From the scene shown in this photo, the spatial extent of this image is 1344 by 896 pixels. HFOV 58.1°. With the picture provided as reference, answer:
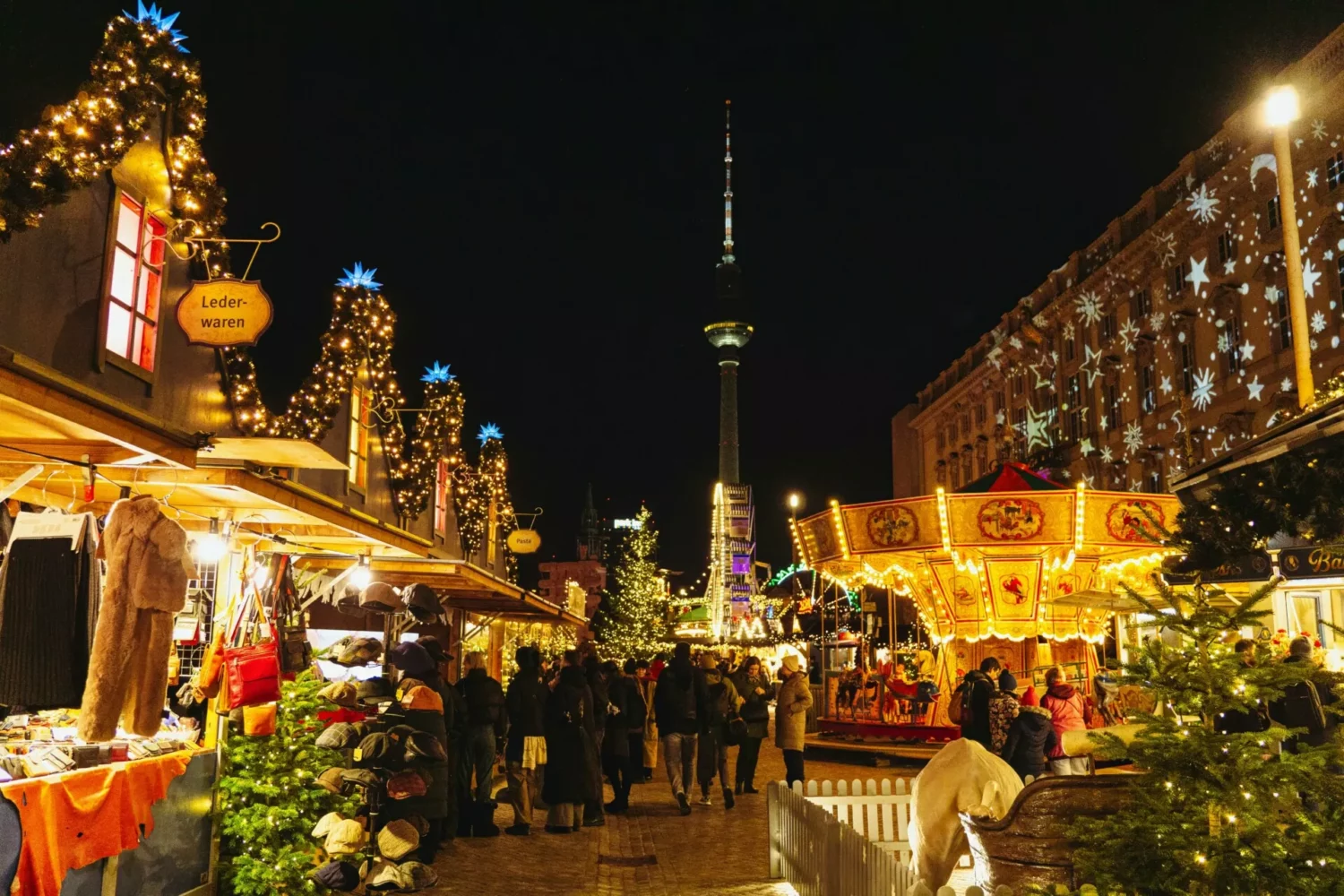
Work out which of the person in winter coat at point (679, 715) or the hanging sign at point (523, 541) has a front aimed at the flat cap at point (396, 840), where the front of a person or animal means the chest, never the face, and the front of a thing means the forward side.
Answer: the hanging sign

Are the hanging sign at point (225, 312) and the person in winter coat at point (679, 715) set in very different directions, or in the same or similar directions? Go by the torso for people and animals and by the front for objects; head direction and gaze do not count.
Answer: very different directions

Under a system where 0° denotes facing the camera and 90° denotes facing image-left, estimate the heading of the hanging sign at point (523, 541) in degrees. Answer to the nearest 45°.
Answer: approximately 0°

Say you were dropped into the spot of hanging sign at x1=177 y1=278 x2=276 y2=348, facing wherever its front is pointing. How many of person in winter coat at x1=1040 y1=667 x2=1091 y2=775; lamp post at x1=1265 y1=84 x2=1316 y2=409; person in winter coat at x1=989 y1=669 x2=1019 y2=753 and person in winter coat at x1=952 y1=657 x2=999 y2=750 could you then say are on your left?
4

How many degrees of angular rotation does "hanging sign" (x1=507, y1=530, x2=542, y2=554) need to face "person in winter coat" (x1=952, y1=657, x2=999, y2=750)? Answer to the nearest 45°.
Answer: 0° — it already faces them

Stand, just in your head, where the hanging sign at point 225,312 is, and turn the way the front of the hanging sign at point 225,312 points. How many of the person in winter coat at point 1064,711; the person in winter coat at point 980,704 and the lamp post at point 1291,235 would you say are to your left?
3

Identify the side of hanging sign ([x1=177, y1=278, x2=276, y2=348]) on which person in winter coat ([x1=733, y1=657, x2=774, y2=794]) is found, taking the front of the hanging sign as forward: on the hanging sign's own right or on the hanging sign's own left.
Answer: on the hanging sign's own left

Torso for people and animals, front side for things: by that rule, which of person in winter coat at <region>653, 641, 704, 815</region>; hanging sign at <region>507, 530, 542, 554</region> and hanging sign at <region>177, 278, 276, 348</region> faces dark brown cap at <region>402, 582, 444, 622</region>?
hanging sign at <region>507, 530, 542, 554</region>

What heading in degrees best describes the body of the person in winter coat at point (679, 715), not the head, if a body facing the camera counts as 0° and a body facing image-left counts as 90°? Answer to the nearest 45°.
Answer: approximately 180°

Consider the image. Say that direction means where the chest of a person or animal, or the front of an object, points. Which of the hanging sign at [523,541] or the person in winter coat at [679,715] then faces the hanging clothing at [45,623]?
the hanging sign

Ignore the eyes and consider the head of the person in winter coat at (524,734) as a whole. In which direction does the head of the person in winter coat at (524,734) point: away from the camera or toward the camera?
away from the camera
